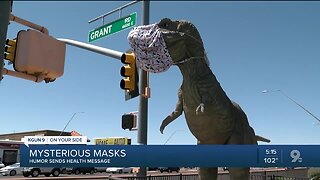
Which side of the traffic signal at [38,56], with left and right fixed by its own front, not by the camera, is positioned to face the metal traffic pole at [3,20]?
left

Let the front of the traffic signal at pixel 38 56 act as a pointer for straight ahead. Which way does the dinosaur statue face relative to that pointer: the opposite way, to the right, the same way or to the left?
to the left

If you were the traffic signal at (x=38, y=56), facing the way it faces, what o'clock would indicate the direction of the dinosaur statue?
The dinosaur statue is roughly at 3 o'clock from the traffic signal.

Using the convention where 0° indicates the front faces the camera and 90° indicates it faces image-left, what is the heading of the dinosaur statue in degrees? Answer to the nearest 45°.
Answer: approximately 45°

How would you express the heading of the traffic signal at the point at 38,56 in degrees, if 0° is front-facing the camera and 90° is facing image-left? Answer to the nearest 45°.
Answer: approximately 135°

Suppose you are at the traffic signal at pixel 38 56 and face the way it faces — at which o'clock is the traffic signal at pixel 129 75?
the traffic signal at pixel 129 75 is roughly at 2 o'clock from the traffic signal at pixel 38 56.

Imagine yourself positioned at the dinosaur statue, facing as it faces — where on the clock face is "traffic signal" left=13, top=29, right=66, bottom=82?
The traffic signal is roughly at 11 o'clock from the dinosaur statue.
